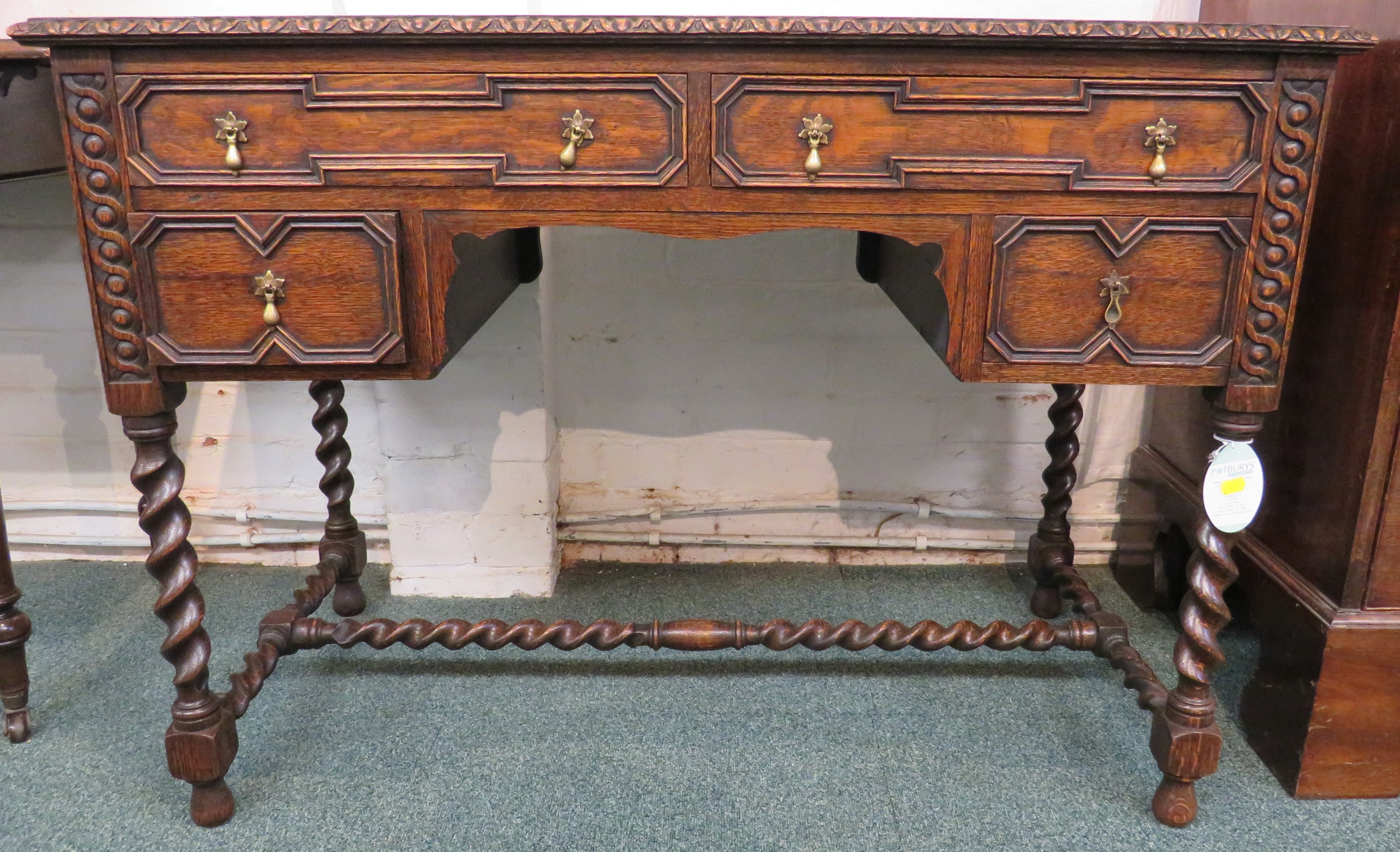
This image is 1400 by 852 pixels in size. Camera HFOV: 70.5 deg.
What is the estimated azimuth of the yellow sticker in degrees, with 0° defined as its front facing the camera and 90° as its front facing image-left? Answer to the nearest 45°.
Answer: approximately 0°

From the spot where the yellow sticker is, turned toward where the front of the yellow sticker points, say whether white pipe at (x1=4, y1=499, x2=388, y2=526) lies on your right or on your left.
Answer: on your right

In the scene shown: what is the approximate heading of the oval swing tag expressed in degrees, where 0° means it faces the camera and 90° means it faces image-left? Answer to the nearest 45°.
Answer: approximately 0°

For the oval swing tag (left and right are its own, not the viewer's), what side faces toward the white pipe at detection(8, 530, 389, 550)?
right

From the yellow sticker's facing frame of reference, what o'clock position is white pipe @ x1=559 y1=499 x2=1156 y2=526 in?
The white pipe is roughly at 4 o'clock from the yellow sticker.

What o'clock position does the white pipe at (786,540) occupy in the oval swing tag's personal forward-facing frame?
The white pipe is roughly at 4 o'clock from the oval swing tag.

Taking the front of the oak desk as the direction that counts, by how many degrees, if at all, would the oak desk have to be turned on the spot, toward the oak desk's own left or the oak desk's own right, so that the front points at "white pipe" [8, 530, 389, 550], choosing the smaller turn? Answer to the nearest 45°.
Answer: approximately 135° to the oak desk's own right

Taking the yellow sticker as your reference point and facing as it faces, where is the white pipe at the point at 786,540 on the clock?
The white pipe is roughly at 4 o'clock from the yellow sticker.

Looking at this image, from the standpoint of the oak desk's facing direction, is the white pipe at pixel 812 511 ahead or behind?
behind

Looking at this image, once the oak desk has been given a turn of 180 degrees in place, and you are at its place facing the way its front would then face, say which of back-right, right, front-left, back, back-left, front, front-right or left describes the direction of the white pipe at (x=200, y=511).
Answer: front-left

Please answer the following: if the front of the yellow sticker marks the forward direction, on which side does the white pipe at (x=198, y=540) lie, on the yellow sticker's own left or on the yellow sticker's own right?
on the yellow sticker's own right
